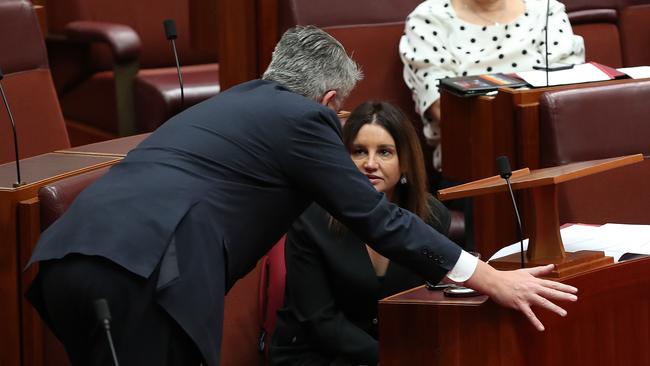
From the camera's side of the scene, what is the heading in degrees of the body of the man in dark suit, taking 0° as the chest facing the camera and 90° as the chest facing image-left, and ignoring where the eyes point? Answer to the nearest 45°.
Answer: approximately 225°

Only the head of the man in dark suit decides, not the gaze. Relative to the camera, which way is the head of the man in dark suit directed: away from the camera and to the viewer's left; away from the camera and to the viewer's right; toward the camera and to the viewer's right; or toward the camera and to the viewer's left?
away from the camera and to the viewer's right

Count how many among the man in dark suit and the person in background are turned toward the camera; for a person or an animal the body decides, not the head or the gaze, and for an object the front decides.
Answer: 1
